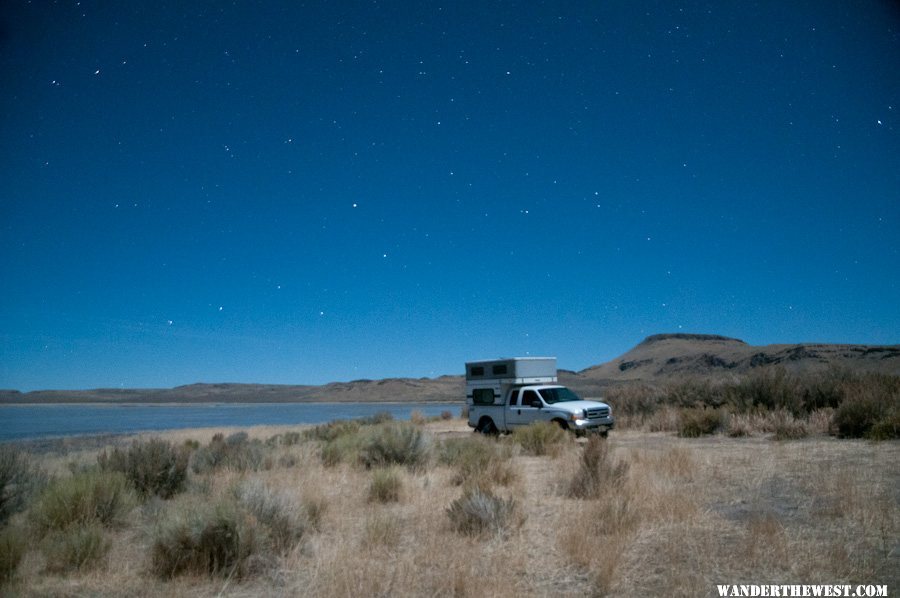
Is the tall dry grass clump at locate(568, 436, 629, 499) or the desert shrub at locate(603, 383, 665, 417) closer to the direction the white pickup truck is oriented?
the tall dry grass clump

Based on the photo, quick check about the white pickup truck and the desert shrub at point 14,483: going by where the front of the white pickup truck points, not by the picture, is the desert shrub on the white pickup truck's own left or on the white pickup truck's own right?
on the white pickup truck's own right

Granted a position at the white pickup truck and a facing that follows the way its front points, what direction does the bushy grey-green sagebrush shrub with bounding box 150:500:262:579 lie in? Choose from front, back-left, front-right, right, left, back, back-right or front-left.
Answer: front-right

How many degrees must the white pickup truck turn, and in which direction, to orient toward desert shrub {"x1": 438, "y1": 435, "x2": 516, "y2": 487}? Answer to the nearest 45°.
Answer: approximately 45° to its right

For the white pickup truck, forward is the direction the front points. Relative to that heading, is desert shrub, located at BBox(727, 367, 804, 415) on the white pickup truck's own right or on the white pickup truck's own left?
on the white pickup truck's own left

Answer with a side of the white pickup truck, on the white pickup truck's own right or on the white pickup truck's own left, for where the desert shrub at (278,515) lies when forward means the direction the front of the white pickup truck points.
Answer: on the white pickup truck's own right

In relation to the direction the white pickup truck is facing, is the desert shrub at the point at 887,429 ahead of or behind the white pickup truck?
ahead

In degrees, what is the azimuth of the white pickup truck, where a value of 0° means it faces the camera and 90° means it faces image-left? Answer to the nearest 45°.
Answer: approximately 315°
